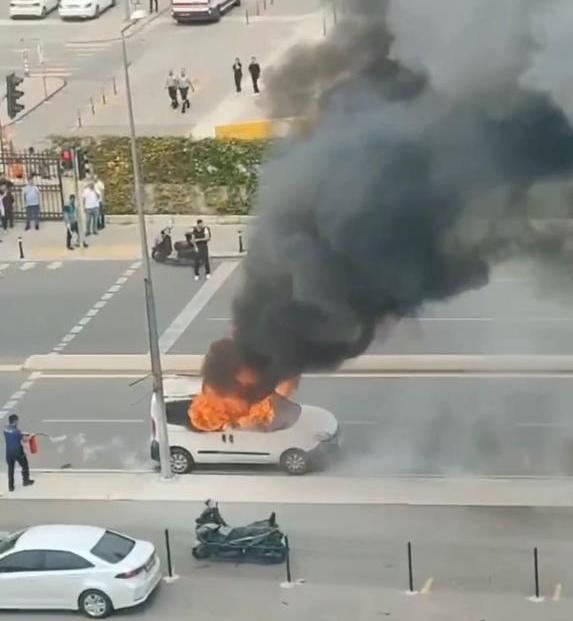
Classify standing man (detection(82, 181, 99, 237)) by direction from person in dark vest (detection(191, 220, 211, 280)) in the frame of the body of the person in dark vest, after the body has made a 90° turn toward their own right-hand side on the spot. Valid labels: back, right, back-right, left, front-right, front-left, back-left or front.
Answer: front-right

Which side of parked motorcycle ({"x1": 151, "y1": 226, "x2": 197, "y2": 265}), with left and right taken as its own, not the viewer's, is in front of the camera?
left

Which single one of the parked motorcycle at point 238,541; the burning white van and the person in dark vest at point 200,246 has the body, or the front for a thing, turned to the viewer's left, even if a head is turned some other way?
the parked motorcycle

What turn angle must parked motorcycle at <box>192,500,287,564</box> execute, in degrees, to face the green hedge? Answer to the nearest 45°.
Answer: approximately 90° to its right

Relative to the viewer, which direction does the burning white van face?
to the viewer's right

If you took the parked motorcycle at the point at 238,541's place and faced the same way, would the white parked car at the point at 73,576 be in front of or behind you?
in front

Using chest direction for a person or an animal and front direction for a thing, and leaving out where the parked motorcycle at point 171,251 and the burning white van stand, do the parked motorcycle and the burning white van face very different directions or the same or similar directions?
very different directions

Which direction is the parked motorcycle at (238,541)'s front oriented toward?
to the viewer's left

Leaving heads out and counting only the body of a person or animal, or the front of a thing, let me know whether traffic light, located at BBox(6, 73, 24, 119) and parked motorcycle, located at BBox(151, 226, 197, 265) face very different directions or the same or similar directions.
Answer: very different directions
